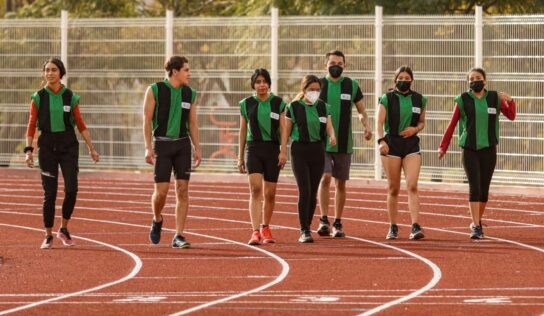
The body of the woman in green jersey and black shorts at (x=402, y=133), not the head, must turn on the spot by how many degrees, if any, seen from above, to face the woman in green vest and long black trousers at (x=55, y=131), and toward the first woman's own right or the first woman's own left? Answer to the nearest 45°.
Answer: approximately 90° to the first woman's own right

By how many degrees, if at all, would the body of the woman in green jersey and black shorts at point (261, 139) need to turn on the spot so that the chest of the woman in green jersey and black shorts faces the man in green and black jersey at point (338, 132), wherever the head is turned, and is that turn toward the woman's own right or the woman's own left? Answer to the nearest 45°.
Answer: approximately 135° to the woman's own left

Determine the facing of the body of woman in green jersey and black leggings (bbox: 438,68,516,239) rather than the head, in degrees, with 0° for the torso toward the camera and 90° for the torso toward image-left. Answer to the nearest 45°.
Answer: approximately 0°

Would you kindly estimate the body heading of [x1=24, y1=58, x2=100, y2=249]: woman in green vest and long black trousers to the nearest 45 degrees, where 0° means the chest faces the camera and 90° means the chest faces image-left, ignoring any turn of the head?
approximately 0°

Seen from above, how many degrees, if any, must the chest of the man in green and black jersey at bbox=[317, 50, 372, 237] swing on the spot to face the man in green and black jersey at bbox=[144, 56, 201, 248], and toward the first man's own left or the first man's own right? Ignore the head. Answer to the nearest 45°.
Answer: approximately 45° to the first man's own right
